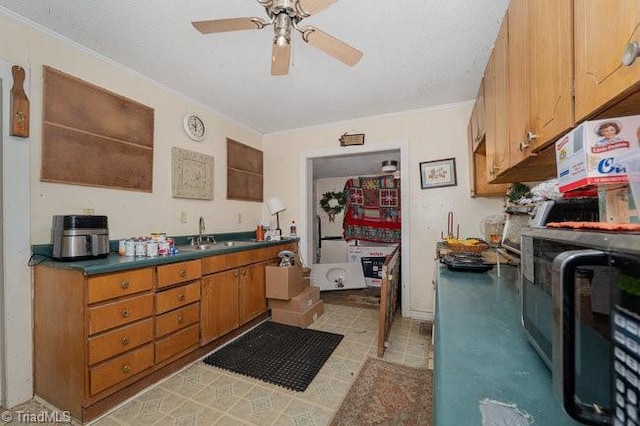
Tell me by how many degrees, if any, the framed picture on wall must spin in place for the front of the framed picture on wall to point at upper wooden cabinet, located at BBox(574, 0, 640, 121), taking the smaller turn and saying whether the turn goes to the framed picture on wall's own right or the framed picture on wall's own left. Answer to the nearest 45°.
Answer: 0° — it already faces it

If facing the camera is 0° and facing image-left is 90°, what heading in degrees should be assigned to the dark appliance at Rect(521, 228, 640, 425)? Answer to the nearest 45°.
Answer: approximately 45°

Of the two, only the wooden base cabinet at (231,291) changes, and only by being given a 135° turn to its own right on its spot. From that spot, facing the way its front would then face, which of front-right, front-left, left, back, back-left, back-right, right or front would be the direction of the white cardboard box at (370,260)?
back-right

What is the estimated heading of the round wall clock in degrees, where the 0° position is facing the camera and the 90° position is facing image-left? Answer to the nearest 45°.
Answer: approximately 315°

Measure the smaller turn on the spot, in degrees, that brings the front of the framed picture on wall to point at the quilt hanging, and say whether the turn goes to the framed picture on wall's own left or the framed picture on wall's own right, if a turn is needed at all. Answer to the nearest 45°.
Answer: approximately 135° to the framed picture on wall's own right

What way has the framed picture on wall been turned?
toward the camera

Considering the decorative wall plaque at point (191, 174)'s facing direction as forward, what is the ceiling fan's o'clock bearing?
The ceiling fan is roughly at 1 o'clock from the decorative wall plaque.

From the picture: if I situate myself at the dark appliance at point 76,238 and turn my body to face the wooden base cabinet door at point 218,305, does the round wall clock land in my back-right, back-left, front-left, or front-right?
front-left

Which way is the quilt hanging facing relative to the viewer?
toward the camera

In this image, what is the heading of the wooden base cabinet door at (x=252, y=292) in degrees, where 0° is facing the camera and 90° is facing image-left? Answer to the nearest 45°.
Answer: approximately 315°

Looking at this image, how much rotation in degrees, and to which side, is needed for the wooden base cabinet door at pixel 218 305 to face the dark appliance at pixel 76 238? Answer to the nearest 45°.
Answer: approximately 90° to its right

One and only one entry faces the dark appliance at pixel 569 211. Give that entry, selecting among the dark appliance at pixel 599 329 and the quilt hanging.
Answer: the quilt hanging

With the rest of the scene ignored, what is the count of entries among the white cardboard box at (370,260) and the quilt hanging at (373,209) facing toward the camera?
2

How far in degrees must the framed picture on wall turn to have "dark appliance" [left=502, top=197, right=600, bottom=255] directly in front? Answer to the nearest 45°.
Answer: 0° — it already faces it

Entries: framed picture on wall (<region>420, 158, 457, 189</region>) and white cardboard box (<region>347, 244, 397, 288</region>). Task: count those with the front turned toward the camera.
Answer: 2

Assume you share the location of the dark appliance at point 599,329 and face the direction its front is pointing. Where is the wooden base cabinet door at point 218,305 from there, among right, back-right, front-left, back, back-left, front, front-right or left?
front-right

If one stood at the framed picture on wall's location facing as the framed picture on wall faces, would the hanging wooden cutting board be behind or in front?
in front

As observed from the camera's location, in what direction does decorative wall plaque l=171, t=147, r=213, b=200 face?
facing the viewer and to the right of the viewer

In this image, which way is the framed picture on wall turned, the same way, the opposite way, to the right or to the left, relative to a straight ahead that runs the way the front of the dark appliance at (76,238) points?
to the right

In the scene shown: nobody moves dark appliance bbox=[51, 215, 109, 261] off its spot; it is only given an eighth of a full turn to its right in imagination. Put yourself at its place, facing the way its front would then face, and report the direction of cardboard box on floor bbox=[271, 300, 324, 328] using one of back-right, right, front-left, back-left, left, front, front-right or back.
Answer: left

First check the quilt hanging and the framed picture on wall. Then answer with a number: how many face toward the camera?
2
